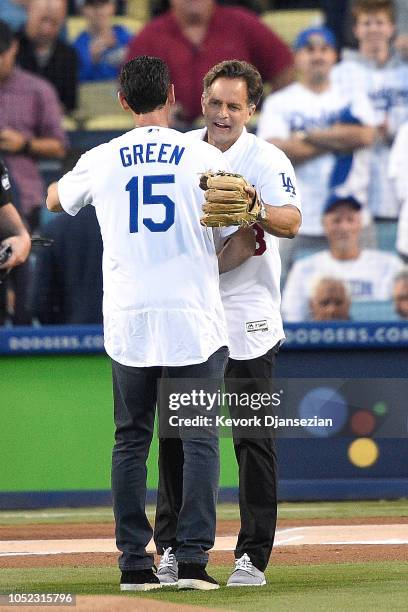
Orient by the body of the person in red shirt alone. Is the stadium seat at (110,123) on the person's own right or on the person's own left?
on the person's own right

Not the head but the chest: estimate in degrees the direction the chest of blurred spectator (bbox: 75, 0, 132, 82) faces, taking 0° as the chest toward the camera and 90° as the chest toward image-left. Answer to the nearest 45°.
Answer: approximately 0°

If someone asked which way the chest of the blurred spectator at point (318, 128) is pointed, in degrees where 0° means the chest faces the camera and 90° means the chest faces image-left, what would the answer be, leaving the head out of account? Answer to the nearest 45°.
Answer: approximately 0°

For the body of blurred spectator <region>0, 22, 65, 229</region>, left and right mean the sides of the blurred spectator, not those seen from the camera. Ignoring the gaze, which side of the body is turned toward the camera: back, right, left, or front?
front

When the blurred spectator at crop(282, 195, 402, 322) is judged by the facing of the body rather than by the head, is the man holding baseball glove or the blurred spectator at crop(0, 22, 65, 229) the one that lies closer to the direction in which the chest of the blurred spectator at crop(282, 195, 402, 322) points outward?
the man holding baseball glove

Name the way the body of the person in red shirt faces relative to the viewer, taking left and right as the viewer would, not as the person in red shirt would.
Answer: facing the viewer

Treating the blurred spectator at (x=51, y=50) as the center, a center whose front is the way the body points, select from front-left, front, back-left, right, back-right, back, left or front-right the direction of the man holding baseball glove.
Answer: front

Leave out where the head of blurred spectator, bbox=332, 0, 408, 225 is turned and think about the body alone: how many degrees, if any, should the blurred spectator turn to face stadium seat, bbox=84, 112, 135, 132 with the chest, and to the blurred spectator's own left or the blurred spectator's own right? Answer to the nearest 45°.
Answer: approximately 90° to the blurred spectator's own right
